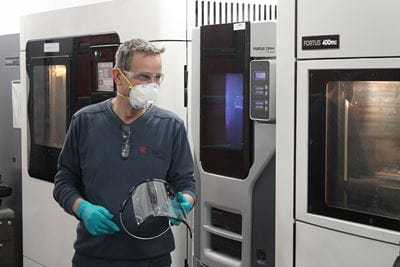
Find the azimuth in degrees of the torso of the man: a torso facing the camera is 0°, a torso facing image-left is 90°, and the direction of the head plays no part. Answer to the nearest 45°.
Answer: approximately 0°

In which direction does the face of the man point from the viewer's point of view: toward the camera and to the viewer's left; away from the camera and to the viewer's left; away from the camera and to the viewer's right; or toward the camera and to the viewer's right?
toward the camera and to the viewer's right
